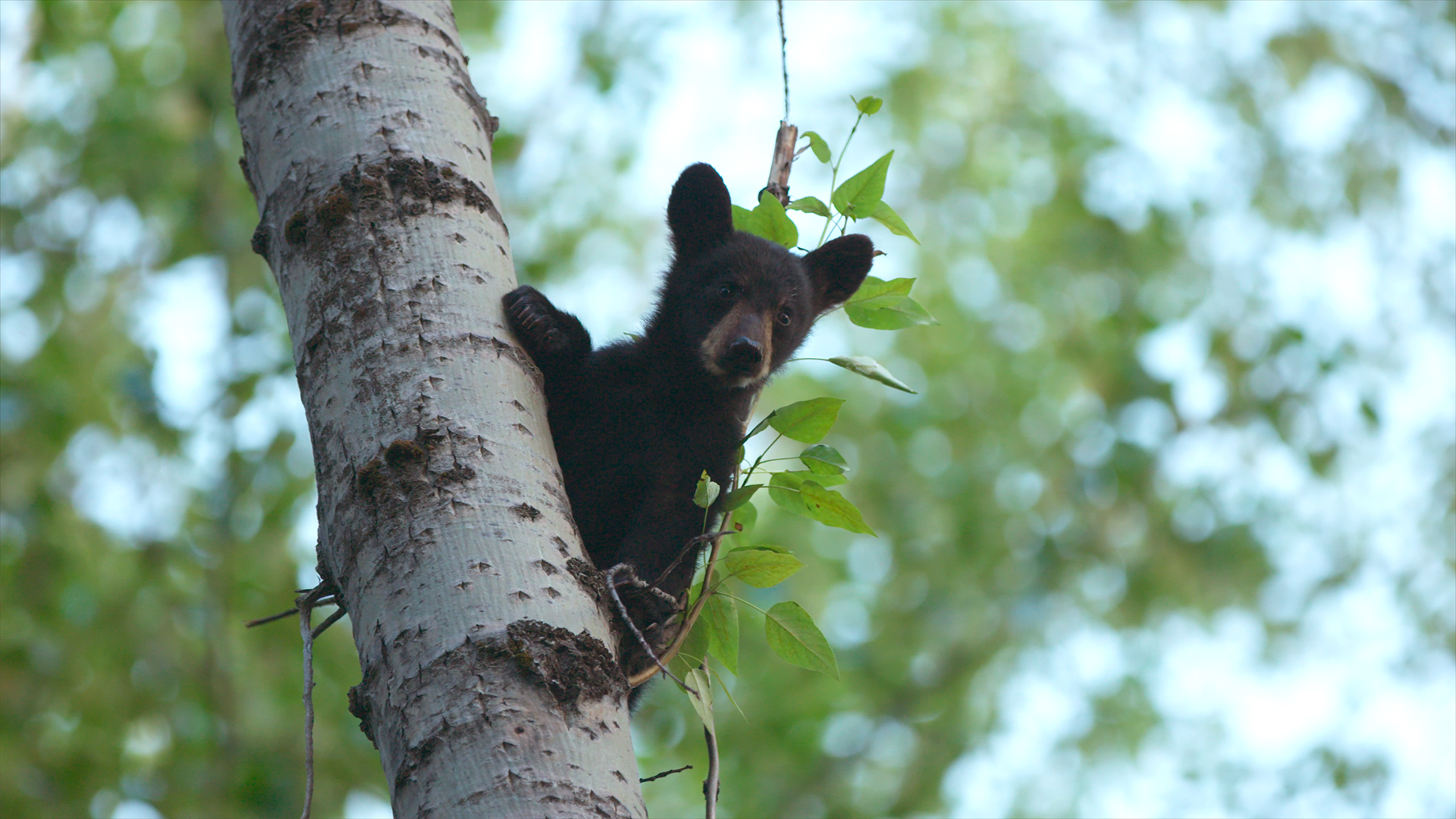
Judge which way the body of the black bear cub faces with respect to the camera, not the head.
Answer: toward the camera
